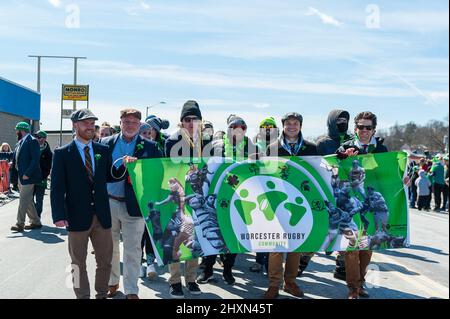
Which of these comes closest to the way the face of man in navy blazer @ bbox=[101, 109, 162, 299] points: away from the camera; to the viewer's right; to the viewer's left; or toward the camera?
toward the camera

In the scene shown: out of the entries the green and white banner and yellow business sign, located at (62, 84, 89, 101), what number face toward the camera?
2

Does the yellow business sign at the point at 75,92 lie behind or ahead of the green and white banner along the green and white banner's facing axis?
behind

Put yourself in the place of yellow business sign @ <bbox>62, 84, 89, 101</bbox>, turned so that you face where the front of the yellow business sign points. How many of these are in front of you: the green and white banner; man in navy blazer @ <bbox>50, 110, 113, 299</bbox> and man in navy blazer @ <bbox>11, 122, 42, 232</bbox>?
3

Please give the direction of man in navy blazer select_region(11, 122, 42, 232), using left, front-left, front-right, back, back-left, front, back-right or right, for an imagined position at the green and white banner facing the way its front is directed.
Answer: back-right

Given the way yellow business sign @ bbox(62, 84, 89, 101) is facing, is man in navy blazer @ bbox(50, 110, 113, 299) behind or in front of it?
in front

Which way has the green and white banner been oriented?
toward the camera

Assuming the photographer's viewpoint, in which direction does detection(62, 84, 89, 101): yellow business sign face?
facing the viewer

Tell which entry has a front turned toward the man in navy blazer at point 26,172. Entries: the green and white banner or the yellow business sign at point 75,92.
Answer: the yellow business sign

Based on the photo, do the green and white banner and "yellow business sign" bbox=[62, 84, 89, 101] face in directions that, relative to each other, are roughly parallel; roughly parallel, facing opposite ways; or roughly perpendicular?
roughly parallel

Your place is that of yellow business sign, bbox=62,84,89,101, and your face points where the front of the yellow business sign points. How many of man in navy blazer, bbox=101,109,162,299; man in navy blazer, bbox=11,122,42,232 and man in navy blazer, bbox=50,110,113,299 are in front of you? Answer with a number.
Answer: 3

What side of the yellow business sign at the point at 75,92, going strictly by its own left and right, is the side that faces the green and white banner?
front

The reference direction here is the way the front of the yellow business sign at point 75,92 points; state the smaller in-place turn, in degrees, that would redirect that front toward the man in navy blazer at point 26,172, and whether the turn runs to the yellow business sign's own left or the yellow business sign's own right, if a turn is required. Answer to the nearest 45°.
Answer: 0° — it already faces them
